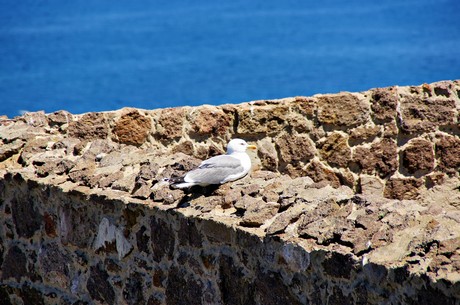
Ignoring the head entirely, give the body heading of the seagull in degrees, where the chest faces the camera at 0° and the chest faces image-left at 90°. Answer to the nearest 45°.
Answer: approximately 270°
